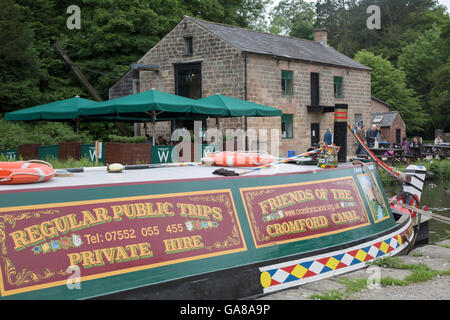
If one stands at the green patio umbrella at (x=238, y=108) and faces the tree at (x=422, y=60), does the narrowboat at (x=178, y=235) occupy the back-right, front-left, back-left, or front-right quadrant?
back-right

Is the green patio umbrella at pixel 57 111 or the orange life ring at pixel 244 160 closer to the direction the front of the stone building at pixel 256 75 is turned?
the orange life ring

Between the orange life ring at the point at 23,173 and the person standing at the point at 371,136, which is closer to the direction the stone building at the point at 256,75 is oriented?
the person standing

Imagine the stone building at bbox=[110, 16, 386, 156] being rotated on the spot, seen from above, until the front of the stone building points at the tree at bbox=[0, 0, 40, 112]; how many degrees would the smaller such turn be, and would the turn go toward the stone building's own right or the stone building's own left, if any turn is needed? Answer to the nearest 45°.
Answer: approximately 135° to the stone building's own right

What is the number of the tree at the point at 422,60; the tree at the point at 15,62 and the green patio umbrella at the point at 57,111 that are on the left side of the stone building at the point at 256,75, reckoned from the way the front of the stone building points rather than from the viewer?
1

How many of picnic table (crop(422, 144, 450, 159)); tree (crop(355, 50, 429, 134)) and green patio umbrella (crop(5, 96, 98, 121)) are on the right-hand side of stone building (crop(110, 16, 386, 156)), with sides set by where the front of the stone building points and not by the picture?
1

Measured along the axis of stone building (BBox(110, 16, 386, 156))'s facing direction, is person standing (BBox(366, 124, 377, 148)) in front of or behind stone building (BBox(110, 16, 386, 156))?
in front

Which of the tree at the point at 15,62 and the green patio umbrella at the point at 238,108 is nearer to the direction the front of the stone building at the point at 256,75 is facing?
the green patio umbrella

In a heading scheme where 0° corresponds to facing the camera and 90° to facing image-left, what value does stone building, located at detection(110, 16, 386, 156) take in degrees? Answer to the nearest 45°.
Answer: approximately 315°

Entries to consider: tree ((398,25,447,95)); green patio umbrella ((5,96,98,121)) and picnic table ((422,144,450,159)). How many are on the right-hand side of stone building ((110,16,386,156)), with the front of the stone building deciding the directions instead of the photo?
1

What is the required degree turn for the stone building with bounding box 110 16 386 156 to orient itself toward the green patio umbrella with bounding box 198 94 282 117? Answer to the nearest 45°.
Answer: approximately 45° to its right

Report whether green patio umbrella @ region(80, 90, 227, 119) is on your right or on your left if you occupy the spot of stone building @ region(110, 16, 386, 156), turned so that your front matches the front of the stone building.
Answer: on your right

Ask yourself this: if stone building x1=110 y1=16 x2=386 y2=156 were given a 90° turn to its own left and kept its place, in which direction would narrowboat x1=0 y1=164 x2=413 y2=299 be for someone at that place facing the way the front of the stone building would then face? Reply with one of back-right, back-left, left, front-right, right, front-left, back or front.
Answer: back-right

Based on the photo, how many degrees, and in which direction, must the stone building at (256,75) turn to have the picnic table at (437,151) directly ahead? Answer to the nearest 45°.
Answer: approximately 45° to its left

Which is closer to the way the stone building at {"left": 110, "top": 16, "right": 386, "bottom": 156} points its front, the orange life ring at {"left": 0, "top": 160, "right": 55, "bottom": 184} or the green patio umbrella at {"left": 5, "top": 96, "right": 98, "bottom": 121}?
the orange life ring
